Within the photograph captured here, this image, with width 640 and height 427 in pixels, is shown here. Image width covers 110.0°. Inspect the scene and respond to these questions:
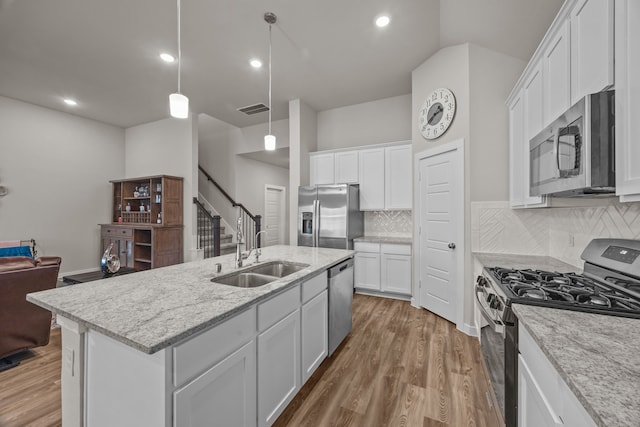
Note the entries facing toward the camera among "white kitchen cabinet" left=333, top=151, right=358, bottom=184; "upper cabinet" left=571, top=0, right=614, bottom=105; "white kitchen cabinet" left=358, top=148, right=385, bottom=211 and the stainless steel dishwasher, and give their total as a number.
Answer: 2

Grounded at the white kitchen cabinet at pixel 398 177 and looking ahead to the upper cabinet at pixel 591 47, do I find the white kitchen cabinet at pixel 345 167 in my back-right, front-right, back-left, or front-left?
back-right

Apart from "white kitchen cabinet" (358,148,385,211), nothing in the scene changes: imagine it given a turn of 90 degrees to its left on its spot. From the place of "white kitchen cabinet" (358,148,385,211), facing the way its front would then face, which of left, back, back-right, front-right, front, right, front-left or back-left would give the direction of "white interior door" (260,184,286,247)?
back-left

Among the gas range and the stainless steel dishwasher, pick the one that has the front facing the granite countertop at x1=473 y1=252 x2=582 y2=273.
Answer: the stainless steel dishwasher

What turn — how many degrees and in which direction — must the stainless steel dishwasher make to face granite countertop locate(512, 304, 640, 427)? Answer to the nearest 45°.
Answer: approximately 45° to its right

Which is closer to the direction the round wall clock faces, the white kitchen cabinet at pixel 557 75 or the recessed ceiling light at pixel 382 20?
the recessed ceiling light

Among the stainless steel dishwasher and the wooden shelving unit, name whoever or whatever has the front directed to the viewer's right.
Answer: the stainless steel dishwasher

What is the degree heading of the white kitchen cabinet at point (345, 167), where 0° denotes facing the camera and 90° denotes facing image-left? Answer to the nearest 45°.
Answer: approximately 0°

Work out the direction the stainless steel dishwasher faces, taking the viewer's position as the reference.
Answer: facing to the right of the viewer

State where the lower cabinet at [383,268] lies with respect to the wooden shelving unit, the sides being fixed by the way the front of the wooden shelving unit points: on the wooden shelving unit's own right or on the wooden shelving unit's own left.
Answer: on the wooden shelving unit's own left

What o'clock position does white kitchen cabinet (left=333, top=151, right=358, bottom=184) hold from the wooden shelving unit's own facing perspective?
The white kitchen cabinet is roughly at 9 o'clock from the wooden shelving unit.

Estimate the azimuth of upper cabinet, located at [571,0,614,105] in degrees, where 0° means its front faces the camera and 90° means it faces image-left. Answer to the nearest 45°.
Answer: approximately 90°
